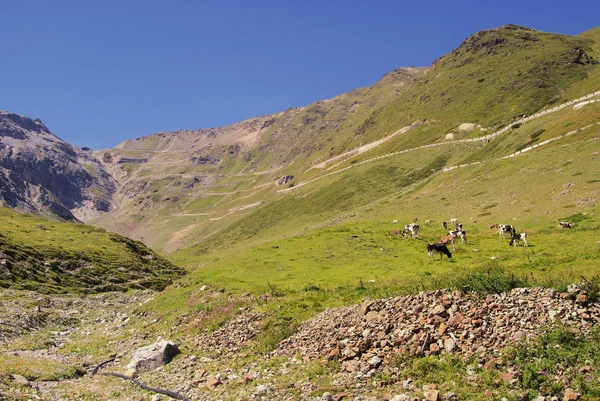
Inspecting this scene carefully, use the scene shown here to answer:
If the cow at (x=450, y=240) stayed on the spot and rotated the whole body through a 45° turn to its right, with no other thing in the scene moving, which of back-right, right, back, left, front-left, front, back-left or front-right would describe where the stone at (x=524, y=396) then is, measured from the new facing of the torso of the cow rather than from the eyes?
back-left

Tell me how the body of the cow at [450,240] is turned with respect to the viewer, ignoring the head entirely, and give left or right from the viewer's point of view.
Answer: facing to the left of the viewer

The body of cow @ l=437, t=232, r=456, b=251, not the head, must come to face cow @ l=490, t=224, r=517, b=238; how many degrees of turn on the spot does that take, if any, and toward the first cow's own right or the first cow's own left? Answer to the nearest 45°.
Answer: approximately 180°

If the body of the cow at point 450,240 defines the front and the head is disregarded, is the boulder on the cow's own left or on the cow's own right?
on the cow's own left

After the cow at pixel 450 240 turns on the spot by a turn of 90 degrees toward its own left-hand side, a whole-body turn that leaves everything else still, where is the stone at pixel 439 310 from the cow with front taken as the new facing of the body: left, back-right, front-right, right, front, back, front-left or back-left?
front

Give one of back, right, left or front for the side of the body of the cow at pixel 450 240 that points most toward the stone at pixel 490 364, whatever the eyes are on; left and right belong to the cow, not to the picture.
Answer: left
